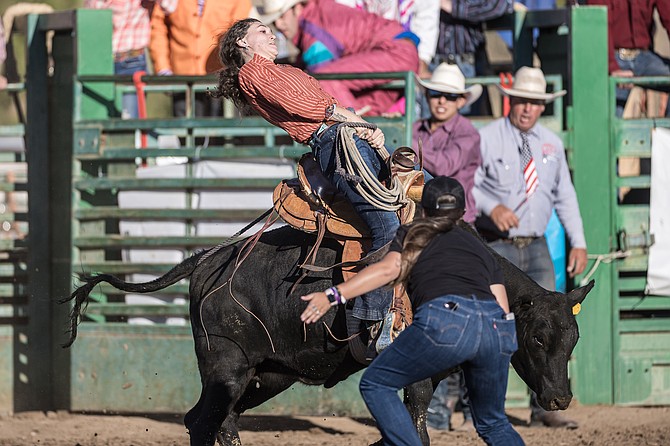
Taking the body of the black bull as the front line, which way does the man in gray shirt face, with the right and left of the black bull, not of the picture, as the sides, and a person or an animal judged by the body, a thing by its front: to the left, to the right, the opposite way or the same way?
to the right

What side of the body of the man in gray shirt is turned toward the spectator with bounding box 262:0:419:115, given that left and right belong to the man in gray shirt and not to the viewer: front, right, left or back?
right

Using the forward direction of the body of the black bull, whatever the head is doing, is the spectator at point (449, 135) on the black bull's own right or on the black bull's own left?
on the black bull's own left

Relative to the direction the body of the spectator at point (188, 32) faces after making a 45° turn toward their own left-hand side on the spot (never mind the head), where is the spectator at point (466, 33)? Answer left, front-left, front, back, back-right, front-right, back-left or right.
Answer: front-left

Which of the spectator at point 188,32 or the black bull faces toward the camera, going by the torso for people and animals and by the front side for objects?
the spectator

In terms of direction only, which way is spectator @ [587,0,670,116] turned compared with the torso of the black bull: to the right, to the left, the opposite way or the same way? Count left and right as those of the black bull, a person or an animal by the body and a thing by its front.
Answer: to the right

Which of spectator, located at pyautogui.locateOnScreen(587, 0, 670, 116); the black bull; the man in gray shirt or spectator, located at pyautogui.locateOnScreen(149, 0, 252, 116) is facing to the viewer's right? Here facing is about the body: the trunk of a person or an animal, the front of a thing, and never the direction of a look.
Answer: the black bull

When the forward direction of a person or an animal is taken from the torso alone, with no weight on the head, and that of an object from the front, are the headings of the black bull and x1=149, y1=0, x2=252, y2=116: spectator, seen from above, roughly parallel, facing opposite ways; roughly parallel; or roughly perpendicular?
roughly perpendicular

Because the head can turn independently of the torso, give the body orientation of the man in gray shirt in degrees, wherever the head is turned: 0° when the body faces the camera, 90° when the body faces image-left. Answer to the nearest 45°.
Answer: approximately 0°

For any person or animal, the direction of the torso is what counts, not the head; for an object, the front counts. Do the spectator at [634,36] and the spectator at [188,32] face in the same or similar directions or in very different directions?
same or similar directions

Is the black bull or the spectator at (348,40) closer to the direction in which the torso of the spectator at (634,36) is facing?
the black bull

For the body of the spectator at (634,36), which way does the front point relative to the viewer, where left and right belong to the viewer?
facing the viewer

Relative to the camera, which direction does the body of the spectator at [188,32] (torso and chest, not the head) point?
toward the camera

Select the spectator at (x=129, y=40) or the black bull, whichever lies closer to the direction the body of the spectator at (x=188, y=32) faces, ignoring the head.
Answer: the black bull

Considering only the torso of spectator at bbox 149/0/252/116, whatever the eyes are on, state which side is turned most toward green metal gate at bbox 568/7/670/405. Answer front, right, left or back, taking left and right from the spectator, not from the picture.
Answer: left

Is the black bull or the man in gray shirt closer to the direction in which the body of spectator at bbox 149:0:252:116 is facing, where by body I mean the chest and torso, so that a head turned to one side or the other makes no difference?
the black bull

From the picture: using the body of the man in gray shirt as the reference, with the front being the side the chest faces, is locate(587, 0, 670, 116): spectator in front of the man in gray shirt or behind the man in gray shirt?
behind

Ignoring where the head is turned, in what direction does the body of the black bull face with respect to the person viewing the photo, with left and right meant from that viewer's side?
facing to the right of the viewer
